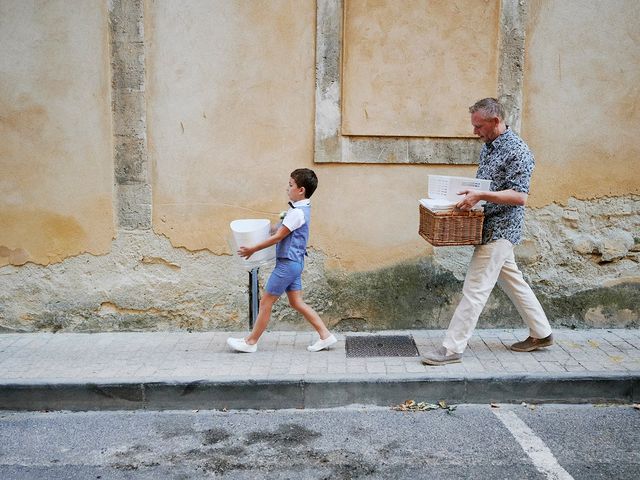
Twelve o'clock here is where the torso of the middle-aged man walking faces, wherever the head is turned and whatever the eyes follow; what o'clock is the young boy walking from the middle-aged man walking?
The young boy walking is roughly at 12 o'clock from the middle-aged man walking.

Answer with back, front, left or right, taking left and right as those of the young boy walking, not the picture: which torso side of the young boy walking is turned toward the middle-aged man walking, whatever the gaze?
back

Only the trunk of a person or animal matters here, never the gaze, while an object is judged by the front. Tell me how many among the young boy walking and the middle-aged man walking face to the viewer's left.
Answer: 2

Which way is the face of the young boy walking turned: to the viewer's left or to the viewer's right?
to the viewer's left

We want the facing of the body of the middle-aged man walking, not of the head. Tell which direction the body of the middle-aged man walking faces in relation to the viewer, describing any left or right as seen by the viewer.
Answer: facing to the left of the viewer

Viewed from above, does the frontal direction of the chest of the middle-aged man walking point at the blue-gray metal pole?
yes

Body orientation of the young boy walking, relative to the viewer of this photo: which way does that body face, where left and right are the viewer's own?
facing to the left of the viewer
